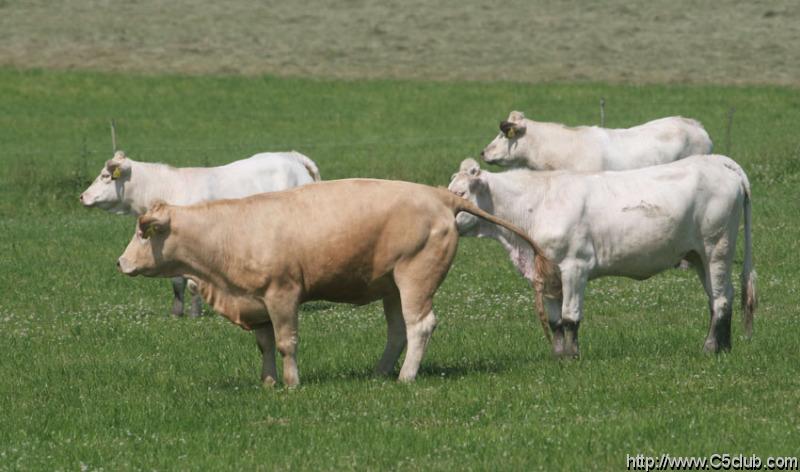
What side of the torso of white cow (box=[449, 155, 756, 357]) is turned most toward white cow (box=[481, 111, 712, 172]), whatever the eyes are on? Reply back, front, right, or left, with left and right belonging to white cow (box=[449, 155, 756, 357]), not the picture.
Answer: right

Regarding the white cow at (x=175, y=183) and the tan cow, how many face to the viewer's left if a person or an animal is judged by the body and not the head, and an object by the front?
2

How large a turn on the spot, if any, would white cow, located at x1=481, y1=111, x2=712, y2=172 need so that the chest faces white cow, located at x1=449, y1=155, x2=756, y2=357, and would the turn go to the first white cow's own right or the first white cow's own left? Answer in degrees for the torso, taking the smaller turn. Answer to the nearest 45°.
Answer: approximately 90° to the first white cow's own left

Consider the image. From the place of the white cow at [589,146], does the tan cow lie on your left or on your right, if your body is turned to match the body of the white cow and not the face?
on your left

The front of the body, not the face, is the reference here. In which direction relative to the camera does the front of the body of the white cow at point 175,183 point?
to the viewer's left

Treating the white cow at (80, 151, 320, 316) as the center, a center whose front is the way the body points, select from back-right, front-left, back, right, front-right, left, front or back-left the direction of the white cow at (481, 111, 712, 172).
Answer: back

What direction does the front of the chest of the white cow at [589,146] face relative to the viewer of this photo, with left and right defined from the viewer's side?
facing to the left of the viewer

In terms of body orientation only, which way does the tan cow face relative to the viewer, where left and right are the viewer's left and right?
facing to the left of the viewer

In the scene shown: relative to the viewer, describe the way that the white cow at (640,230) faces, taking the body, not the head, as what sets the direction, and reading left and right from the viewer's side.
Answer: facing to the left of the viewer

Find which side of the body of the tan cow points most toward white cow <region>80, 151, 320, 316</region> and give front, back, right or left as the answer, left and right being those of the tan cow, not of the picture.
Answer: right
